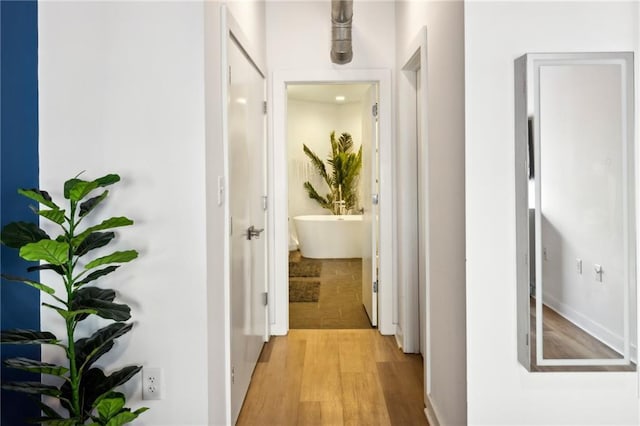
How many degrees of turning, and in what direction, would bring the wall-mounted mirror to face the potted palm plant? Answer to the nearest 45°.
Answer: approximately 135° to its right

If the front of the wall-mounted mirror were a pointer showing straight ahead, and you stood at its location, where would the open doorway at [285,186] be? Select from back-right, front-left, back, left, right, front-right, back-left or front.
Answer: back-right

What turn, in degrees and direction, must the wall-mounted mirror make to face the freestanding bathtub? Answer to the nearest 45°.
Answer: approximately 135° to its right
